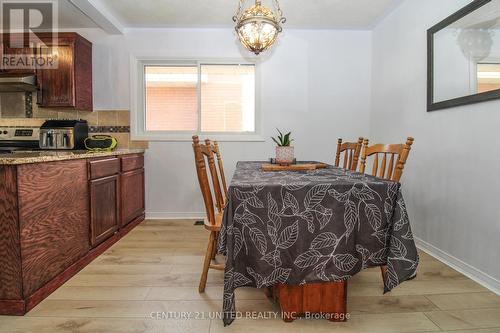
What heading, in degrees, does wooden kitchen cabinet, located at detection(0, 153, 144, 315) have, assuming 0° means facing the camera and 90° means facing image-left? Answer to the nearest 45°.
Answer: approximately 315°

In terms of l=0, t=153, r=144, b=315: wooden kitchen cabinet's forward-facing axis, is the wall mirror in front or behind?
in front

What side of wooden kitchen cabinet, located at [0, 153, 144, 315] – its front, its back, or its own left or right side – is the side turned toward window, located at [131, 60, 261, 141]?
left

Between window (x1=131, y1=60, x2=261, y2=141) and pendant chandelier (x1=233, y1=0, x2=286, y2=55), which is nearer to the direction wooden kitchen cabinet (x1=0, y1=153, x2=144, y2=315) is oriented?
the pendant chandelier

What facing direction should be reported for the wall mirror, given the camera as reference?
facing the viewer and to the left of the viewer

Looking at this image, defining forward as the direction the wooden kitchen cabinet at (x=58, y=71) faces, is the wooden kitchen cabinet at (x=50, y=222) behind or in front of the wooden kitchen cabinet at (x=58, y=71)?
in front
